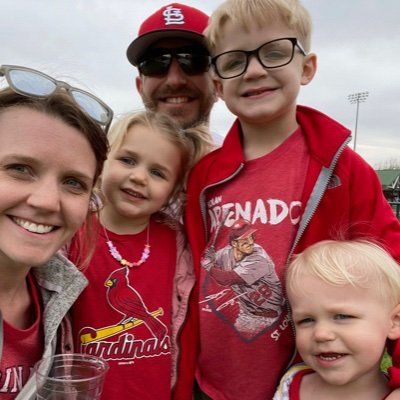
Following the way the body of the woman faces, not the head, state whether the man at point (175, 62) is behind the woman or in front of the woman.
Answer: behind

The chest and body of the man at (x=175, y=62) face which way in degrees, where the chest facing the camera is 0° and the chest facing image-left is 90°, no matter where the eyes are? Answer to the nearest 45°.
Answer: approximately 0°

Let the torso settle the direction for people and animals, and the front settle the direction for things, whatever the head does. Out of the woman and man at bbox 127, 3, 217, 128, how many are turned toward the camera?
2

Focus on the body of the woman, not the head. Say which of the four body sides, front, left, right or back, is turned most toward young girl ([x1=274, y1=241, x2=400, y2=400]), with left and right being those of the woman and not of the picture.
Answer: left

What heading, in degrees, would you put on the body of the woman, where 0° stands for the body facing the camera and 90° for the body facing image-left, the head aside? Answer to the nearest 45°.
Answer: approximately 0°
